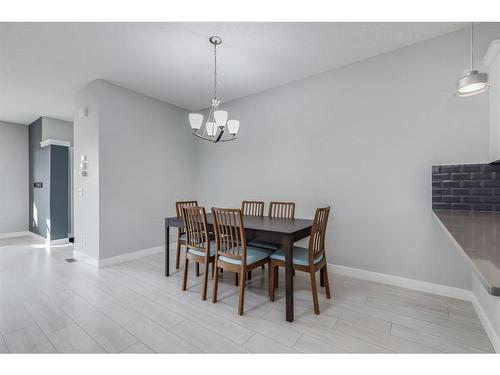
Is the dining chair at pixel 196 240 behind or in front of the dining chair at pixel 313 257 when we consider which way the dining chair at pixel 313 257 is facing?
in front

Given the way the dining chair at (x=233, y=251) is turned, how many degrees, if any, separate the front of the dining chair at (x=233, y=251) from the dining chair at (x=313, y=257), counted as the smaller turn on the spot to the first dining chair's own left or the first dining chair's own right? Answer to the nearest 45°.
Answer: approximately 45° to the first dining chair's own right

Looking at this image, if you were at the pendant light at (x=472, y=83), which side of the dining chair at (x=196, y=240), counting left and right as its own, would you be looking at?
right

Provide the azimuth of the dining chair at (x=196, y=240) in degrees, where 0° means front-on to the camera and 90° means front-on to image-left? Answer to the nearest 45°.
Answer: approximately 225°

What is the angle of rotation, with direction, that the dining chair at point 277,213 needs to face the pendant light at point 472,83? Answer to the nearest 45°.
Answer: approximately 90° to its left

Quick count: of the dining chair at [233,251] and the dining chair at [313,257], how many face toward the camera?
0

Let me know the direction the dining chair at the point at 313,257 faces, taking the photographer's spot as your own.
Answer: facing away from the viewer and to the left of the viewer

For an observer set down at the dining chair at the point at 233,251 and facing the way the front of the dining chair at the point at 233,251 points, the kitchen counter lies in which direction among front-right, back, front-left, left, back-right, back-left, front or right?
right

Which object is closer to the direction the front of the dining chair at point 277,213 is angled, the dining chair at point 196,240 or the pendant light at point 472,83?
the dining chair

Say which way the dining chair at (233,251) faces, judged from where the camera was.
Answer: facing away from the viewer and to the right of the viewer

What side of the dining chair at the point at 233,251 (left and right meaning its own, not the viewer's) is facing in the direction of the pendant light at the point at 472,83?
right

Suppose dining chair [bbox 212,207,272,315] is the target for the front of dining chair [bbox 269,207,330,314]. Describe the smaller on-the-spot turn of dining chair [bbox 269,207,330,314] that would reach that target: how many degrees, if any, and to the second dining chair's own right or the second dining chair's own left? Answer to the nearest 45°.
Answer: approximately 45° to the second dining chair's own left

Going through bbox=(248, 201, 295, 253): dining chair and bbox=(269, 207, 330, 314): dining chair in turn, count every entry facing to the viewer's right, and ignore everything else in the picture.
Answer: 0
